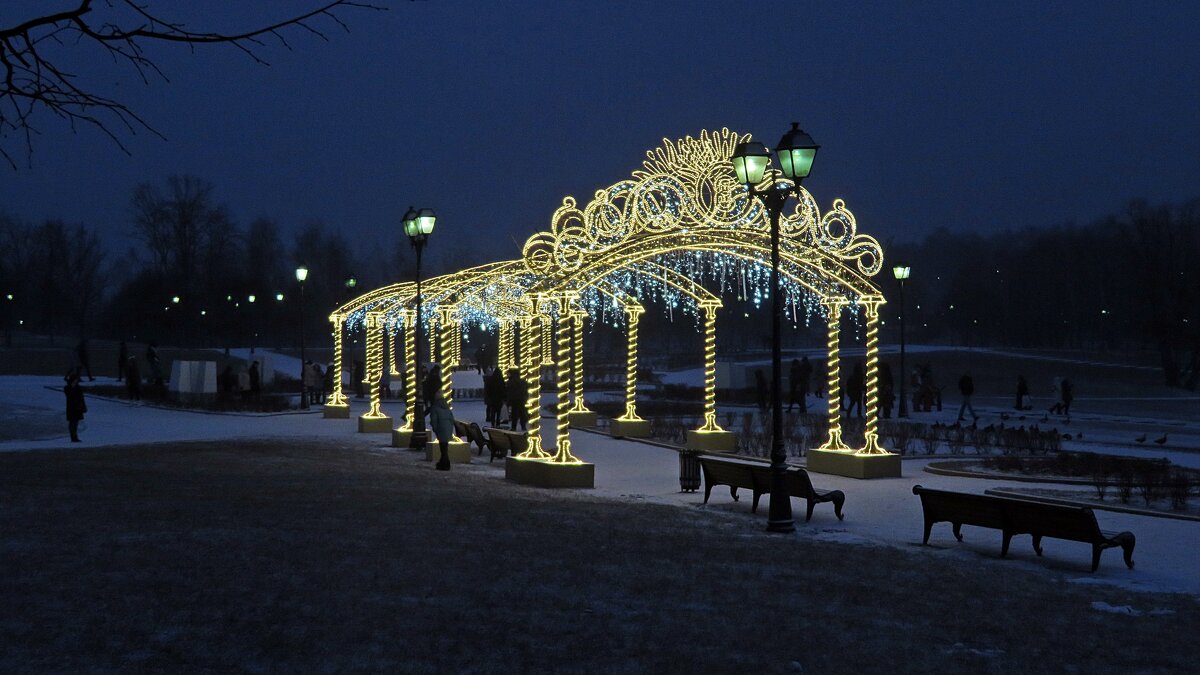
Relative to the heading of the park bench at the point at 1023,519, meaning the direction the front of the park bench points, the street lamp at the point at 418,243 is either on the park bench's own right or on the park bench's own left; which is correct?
on the park bench's own left

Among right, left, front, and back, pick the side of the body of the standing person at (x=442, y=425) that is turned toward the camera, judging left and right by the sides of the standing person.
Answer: back

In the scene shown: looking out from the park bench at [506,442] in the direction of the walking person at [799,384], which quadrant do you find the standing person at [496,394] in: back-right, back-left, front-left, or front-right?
front-left

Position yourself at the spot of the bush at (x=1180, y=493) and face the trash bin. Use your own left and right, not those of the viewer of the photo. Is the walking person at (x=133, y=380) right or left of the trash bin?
right

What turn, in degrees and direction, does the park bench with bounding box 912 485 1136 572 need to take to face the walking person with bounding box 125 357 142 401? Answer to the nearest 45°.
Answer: approximately 90° to its left

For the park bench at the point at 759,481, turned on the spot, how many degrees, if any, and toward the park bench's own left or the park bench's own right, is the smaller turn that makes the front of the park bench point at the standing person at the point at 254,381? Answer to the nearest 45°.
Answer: approximately 90° to the park bench's own left

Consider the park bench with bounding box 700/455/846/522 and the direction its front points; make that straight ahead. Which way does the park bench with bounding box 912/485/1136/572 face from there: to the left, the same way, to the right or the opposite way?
the same way

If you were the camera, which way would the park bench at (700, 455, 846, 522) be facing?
facing away from the viewer and to the right of the viewer

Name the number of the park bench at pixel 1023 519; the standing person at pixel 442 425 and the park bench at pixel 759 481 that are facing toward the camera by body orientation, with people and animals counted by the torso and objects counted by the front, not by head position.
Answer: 0

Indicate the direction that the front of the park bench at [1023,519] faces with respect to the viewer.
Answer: facing away from the viewer and to the right of the viewer

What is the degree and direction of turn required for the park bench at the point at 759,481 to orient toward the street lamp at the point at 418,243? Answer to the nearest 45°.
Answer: approximately 90° to its left

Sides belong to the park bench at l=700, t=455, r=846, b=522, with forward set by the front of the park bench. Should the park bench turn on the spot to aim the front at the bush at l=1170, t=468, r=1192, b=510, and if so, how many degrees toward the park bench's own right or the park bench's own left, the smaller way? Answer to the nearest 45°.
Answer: approximately 45° to the park bench's own right

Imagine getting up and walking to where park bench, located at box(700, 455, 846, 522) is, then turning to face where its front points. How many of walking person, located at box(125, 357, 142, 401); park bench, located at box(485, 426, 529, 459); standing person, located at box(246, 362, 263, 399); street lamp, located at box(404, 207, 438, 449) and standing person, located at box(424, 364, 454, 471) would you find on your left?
5
